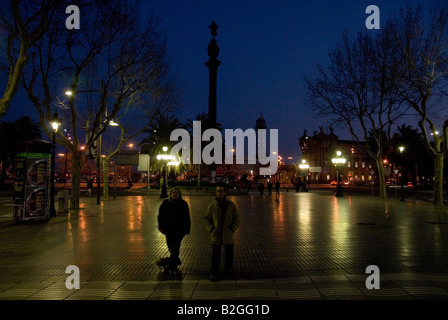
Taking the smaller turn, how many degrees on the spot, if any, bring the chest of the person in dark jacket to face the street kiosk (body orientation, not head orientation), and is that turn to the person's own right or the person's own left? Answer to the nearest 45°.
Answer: approximately 135° to the person's own right

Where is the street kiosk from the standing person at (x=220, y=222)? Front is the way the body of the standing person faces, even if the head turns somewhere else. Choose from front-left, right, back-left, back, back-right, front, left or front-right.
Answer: back-right

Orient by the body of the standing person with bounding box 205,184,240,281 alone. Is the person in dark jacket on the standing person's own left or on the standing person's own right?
on the standing person's own right

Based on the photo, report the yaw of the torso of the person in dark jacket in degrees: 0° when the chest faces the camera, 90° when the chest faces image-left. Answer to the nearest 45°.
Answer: approximately 0°

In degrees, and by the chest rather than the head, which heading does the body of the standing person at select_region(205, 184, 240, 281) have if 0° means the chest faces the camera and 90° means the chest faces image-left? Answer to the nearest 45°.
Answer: approximately 0°

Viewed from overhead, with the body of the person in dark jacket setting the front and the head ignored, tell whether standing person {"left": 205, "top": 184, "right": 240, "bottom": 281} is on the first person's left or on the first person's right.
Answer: on the first person's left

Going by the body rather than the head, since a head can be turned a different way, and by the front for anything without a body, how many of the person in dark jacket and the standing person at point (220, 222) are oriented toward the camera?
2
